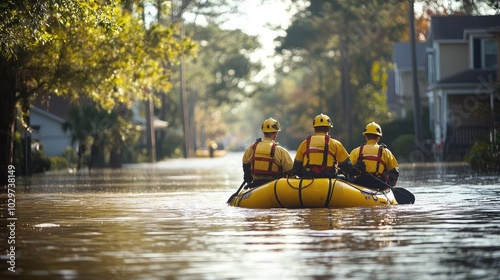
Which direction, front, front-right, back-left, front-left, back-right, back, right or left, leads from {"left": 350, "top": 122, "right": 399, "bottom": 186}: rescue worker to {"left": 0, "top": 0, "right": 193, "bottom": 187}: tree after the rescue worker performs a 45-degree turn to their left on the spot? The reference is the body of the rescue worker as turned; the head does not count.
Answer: front

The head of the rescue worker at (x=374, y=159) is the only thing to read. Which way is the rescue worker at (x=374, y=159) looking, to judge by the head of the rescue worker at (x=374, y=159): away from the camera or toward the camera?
away from the camera

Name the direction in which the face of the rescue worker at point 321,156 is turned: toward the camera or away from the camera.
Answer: away from the camera

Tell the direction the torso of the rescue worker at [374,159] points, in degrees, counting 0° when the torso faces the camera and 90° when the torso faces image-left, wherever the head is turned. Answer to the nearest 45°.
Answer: approximately 180°

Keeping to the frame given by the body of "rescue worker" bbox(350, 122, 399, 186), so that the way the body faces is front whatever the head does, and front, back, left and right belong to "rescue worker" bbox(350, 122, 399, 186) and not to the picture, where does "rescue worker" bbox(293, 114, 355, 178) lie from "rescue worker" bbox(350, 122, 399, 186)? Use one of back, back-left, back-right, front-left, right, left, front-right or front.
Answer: back-left
